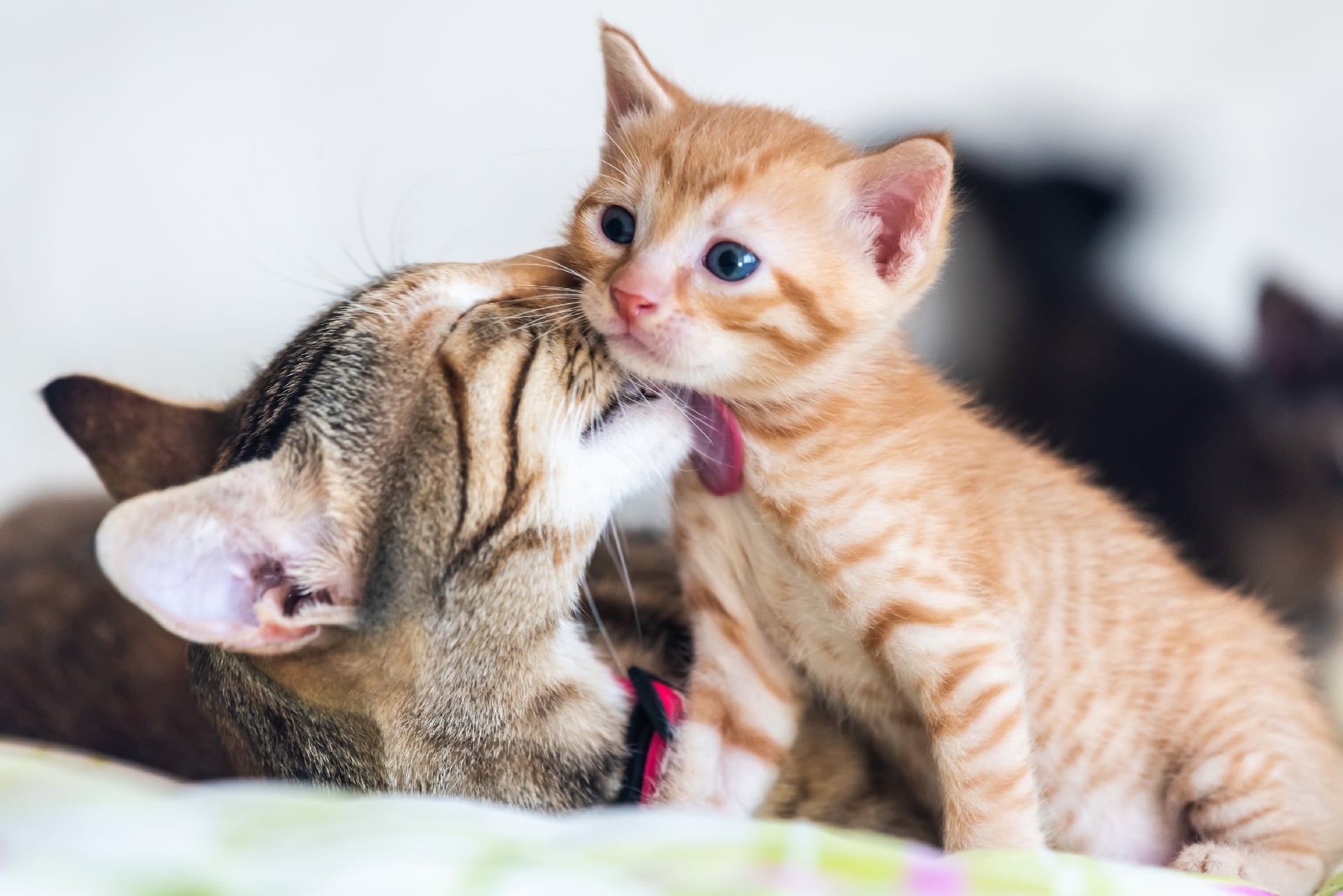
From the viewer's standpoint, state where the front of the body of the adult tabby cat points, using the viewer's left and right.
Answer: facing to the right of the viewer

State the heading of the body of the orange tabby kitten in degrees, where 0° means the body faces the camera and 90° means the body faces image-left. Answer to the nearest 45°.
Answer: approximately 45°

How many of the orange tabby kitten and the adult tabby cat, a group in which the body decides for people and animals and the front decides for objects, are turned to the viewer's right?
1
